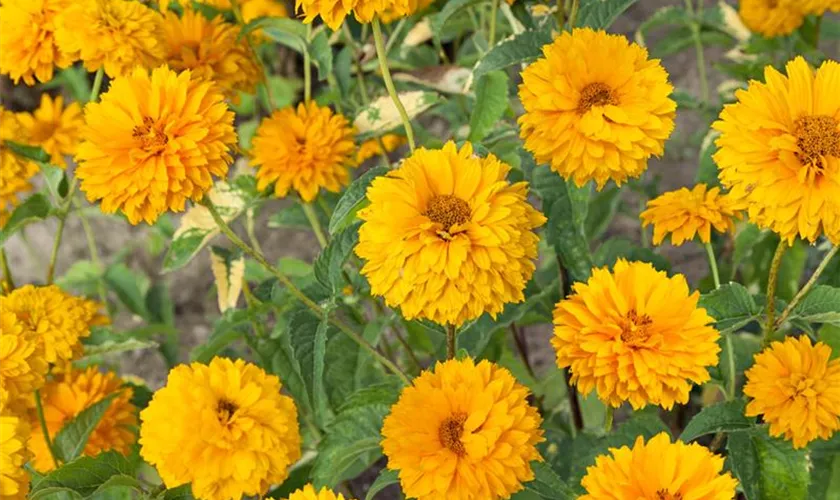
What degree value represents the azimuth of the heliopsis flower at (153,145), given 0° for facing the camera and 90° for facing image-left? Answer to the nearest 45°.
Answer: approximately 0°

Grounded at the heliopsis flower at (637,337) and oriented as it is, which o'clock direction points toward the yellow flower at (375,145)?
The yellow flower is roughly at 5 o'clock from the heliopsis flower.

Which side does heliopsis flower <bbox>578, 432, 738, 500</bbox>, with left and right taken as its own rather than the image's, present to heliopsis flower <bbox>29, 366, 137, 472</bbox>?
right

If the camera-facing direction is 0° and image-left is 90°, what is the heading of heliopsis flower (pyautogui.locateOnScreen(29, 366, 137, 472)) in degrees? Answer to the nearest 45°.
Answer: approximately 0°
